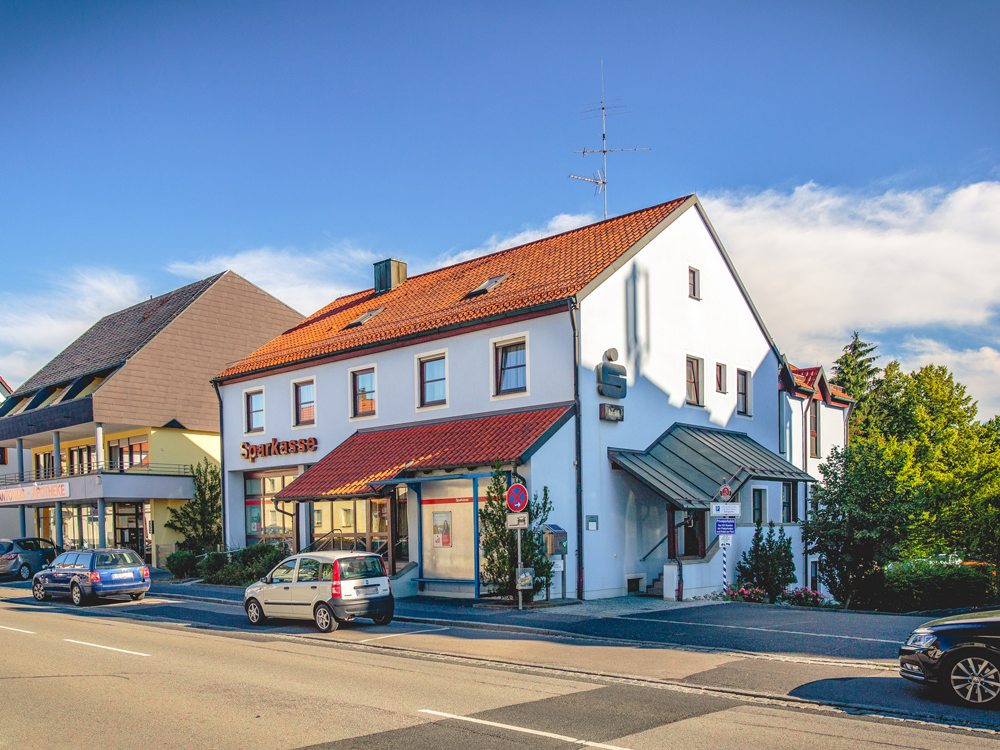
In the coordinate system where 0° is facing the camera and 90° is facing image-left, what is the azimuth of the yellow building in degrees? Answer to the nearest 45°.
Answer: approximately 45°

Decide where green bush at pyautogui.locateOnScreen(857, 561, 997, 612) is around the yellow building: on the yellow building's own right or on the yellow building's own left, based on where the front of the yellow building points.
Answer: on the yellow building's own left

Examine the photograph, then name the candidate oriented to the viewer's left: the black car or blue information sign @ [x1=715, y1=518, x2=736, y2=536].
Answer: the black car

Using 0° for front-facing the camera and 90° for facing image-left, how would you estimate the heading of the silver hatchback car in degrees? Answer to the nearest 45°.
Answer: approximately 135°

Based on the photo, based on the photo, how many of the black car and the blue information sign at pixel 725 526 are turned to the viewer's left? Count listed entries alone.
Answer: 1

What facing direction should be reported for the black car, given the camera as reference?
facing to the left of the viewer

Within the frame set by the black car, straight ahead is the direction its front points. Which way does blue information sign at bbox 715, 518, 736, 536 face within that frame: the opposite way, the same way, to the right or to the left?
to the left

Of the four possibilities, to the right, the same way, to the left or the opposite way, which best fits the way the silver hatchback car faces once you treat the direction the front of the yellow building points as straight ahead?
to the right

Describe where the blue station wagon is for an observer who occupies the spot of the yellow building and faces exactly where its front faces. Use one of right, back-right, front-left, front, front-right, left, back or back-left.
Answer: front-left

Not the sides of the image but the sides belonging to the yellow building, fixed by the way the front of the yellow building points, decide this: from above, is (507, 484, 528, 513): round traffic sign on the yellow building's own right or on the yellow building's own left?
on the yellow building's own left

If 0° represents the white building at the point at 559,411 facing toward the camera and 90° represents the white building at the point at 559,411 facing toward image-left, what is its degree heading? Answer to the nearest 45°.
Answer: approximately 45°
